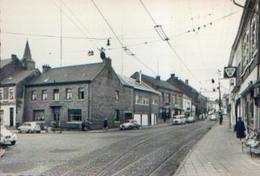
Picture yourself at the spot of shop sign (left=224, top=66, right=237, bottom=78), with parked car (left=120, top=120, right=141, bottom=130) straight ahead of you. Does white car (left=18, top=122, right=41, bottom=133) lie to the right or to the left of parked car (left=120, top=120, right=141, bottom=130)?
left

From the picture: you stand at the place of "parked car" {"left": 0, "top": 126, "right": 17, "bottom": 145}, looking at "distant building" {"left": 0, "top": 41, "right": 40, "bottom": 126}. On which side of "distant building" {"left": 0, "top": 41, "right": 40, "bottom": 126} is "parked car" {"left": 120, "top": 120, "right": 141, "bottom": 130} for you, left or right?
right

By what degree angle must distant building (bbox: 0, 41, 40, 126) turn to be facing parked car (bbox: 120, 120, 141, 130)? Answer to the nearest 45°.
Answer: approximately 45° to its left

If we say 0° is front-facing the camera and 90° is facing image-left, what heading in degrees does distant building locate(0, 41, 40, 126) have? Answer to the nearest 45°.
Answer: approximately 0°

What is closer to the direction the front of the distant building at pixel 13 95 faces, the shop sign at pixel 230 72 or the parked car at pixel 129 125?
the shop sign

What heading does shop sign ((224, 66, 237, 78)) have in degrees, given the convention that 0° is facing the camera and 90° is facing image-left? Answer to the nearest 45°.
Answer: approximately 0°

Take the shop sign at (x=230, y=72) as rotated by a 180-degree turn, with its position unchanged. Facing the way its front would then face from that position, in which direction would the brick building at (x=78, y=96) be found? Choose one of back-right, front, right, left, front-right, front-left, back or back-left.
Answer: front-left

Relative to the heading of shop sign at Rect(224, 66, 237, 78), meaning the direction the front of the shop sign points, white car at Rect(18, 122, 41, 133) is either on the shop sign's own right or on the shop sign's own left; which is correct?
on the shop sign's own right

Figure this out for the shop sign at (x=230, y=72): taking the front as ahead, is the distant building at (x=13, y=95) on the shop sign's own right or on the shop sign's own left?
on the shop sign's own right

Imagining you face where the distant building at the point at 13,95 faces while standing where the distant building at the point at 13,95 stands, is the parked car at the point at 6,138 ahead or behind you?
ahead
